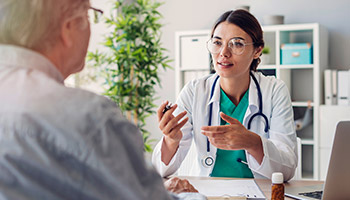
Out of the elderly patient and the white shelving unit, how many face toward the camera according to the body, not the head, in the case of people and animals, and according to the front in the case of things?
1

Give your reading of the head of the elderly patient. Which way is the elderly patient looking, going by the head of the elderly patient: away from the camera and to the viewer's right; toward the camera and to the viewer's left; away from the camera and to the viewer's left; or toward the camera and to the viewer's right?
away from the camera and to the viewer's right

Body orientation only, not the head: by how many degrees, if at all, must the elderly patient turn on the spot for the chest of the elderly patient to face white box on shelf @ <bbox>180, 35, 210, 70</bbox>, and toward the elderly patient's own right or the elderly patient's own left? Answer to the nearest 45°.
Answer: approximately 45° to the elderly patient's own left

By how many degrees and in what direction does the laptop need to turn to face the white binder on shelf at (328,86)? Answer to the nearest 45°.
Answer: approximately 45° to its right

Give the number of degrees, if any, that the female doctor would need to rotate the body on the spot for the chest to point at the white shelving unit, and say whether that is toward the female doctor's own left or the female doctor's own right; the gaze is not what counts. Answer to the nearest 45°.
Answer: approximately 135° to the female doctor's own right

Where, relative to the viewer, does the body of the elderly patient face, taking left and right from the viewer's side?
facing away from the viewer and to the right of the viewer

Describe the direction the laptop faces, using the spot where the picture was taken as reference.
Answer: facing away from the viewer and to the left of the viewer

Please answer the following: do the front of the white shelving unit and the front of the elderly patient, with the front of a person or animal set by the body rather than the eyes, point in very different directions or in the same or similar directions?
very different directions

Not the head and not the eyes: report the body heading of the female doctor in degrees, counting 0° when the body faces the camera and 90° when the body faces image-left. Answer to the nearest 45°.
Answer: approximately 45°

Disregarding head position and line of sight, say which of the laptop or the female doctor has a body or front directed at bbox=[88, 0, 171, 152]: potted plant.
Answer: the laptop
